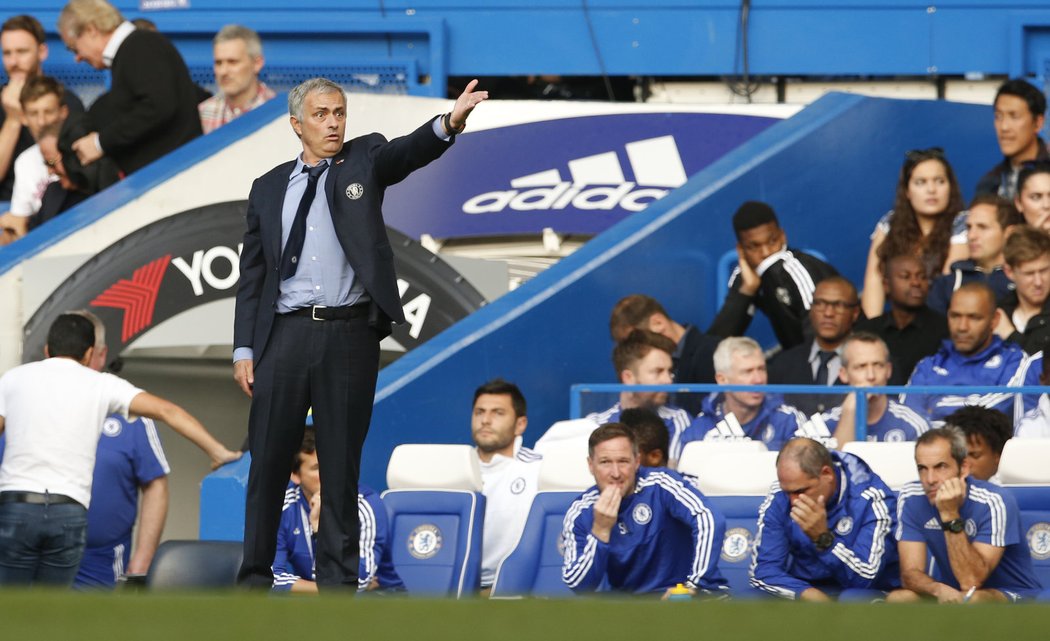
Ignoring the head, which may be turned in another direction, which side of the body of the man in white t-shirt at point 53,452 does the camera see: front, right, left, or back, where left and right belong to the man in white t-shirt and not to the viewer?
back

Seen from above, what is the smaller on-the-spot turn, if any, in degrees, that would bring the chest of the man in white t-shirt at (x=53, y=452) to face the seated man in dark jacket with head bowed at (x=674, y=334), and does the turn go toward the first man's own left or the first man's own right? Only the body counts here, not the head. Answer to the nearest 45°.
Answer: approximately 90° to the first man's own right

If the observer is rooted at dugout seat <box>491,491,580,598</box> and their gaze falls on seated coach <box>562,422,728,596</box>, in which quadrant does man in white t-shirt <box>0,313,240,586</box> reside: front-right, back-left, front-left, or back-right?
back-right

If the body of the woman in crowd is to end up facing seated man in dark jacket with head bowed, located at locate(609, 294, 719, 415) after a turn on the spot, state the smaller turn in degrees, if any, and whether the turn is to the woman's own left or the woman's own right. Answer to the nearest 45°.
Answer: approximately 45° to the woman's own right

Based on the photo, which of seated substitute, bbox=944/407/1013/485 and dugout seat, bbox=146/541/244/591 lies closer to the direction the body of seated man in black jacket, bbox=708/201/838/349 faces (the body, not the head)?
the dugout seat

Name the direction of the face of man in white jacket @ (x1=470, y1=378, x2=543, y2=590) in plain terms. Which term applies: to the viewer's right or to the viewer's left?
to the viewer's left

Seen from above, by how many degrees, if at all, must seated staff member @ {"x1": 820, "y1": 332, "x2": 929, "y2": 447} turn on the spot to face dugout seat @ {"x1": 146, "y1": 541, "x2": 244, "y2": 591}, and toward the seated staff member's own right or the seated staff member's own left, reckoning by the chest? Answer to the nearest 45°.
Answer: approximately 45° to the seated staff member's own right

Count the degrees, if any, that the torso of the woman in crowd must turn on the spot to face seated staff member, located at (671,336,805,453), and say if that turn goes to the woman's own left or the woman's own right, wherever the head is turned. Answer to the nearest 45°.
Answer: approximately 45° to the woman's own right
